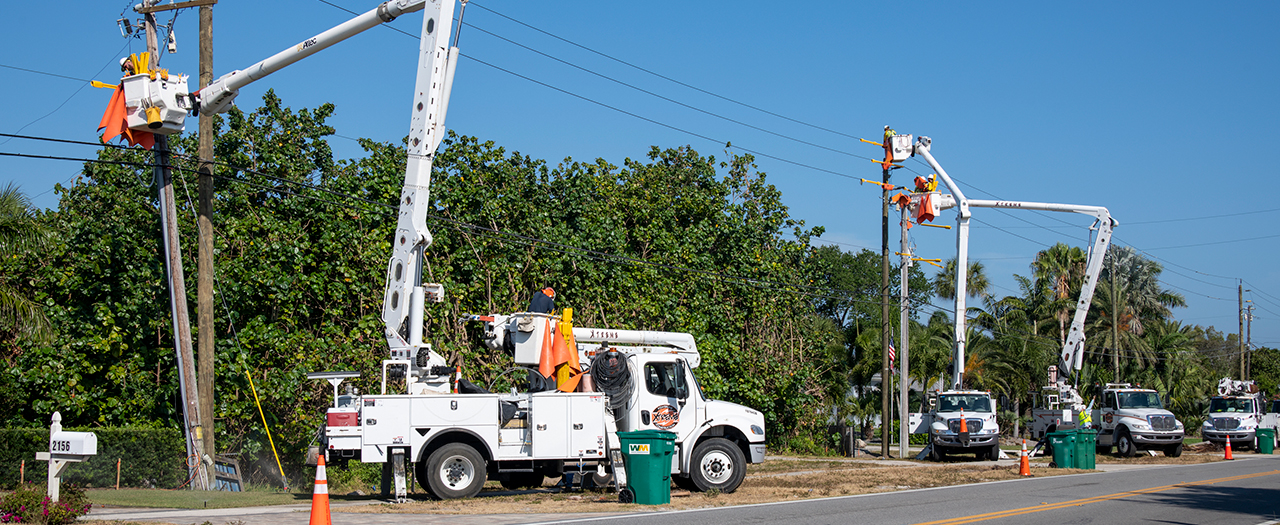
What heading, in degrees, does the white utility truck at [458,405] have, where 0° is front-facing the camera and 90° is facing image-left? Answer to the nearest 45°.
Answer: approximately 270°

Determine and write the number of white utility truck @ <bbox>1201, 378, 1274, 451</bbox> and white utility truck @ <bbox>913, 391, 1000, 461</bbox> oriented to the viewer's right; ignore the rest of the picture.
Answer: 0

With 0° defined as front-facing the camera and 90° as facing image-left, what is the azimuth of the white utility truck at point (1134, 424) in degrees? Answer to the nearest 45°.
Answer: approximately 315°

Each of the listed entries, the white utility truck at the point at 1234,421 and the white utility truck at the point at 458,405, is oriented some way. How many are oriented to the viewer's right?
1

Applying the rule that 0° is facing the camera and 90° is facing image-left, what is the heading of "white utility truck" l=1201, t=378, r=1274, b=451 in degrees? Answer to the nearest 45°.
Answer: approximately 0°

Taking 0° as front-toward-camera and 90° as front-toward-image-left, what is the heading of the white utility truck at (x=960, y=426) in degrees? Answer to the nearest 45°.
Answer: approximately 0°

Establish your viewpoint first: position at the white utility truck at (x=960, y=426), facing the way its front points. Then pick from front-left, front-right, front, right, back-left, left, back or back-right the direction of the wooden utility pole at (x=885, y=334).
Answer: back-right

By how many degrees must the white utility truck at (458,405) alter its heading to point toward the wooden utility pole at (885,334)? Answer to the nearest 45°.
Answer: approximately 45° to its left

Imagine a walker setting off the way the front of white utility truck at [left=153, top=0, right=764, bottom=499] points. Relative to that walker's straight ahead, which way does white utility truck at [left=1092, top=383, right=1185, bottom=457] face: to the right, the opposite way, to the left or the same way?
to the right

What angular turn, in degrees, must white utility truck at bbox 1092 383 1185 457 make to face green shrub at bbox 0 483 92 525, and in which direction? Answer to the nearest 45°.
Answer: approximately 45° to its right

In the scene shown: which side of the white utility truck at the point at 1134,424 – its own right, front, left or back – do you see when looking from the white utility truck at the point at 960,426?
right
